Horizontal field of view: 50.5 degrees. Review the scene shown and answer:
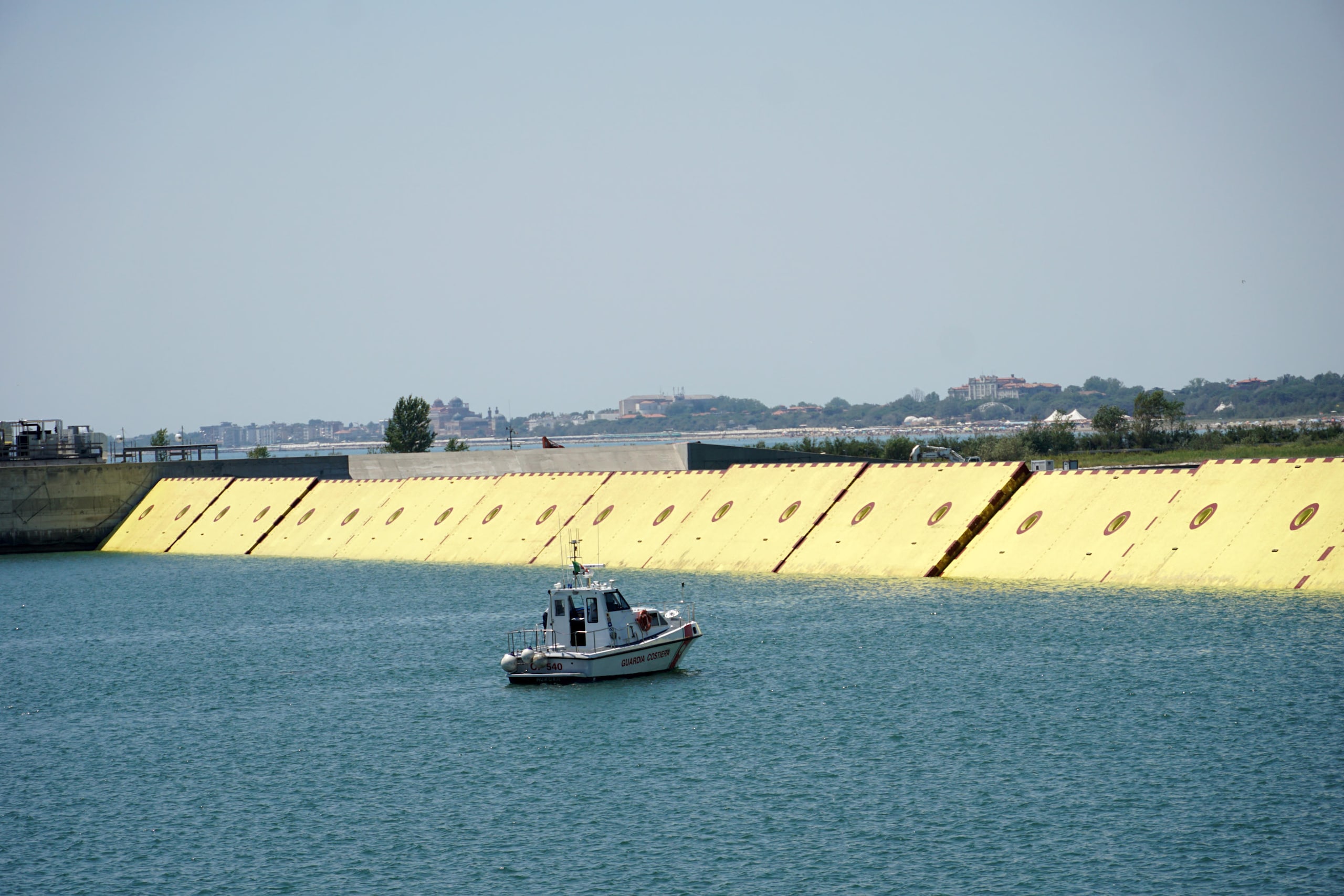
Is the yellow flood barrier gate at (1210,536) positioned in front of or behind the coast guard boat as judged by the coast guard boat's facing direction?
in front

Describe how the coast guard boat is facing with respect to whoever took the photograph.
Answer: facing away from the viewer and to the right of the viewer
